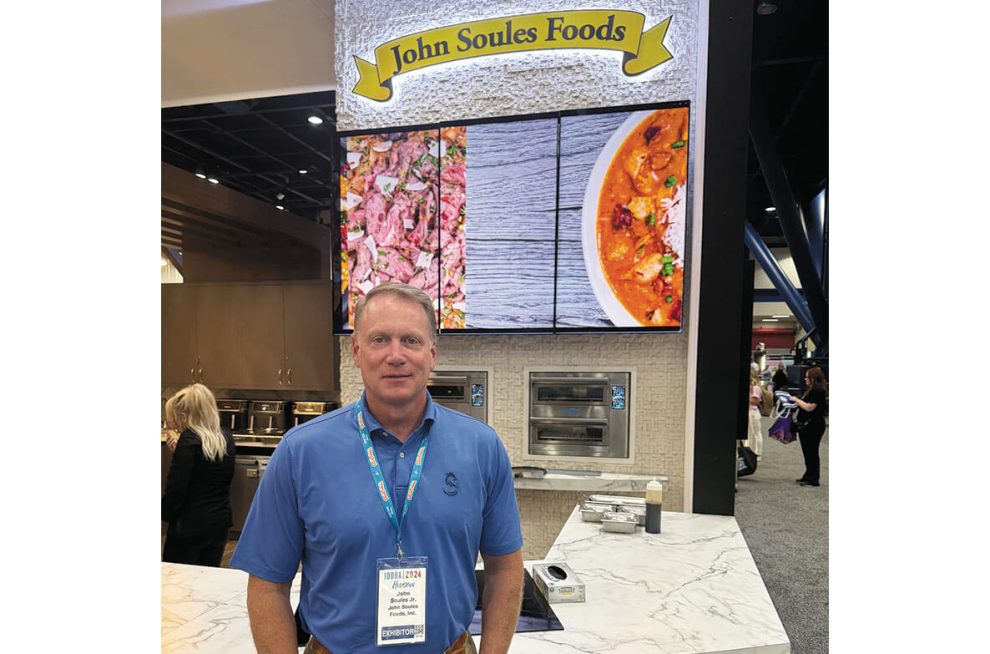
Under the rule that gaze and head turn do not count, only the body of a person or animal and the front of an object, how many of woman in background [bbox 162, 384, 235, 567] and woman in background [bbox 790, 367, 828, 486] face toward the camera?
0

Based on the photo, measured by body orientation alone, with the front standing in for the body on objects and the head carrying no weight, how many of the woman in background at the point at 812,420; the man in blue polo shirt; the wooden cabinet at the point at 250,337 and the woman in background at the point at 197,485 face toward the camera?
2

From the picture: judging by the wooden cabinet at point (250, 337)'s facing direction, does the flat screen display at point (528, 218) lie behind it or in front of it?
in front

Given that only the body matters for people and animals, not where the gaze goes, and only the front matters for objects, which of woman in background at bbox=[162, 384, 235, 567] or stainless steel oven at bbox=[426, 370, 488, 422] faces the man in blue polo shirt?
the stainless steel oven

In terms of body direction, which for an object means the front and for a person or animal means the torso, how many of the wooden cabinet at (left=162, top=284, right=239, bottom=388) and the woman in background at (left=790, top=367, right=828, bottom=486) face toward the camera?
1

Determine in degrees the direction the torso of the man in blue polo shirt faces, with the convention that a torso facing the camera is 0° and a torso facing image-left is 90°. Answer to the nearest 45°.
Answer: approximately 0°

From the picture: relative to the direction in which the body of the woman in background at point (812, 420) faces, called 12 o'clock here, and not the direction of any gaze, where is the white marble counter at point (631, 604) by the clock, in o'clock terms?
The white marble counter is roughly at 9 o'clock from the woman in background.

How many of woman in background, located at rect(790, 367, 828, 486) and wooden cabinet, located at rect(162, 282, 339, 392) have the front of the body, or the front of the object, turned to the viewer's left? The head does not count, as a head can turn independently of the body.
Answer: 1

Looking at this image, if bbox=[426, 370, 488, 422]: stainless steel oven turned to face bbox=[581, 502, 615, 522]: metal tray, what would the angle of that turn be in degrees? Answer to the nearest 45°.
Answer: approximately 45° to its left

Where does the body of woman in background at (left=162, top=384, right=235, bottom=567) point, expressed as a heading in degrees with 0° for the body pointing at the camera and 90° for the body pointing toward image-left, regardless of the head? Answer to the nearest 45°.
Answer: approximately 135°

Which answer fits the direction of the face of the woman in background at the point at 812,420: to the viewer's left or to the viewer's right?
to the viewer's left
